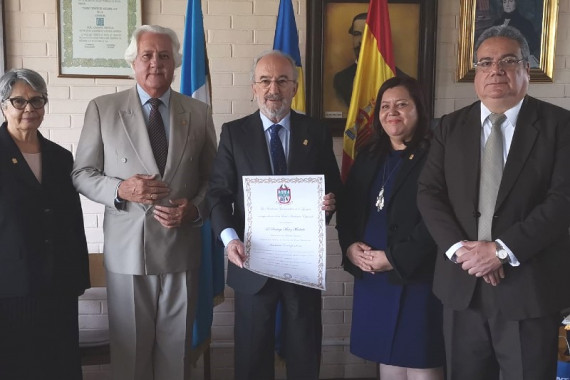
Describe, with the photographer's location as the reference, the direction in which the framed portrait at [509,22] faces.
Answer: facing the viewer

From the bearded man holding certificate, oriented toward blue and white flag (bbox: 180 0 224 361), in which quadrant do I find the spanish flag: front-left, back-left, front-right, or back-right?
front-right

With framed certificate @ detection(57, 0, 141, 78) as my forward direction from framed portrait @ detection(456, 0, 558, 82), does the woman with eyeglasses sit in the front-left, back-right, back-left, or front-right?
front-left

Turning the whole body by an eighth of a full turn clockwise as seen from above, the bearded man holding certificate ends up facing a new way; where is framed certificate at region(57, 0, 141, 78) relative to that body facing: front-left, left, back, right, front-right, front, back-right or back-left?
right

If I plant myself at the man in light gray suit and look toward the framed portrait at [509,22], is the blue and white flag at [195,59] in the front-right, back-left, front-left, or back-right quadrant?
front-left

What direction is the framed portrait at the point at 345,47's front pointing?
toward the camera

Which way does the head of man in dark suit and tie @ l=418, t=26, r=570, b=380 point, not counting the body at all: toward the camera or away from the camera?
toward the camera

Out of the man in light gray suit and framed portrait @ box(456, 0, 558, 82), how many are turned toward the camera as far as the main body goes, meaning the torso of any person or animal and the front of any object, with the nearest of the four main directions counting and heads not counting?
2

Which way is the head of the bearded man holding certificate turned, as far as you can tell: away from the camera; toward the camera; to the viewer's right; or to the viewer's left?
toward the camera

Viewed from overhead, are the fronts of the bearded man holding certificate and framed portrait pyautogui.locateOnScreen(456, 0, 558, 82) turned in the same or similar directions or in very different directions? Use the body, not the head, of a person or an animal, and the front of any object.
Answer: same or similar directions

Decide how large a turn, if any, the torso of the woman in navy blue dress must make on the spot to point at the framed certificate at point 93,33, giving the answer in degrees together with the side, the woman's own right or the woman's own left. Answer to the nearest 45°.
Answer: approximately 90° to the woman's own right

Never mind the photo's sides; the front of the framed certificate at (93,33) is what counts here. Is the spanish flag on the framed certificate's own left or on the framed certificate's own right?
on the framed certificate's own left

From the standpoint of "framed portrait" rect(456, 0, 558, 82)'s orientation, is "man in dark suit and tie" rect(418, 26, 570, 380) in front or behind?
in front

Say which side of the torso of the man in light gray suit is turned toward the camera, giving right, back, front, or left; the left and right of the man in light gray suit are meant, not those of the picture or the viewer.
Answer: front
